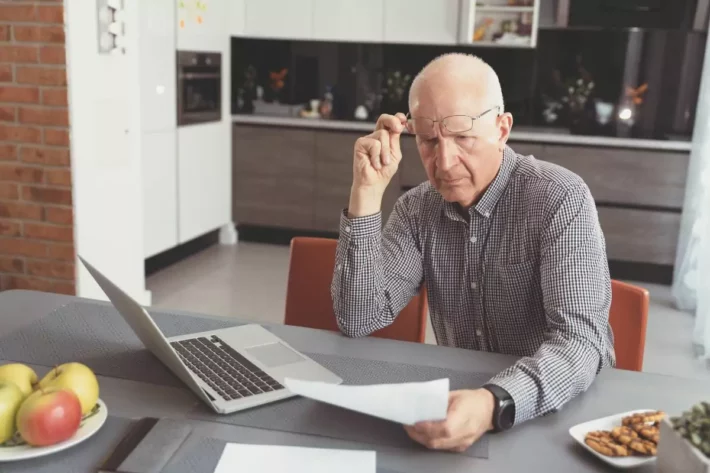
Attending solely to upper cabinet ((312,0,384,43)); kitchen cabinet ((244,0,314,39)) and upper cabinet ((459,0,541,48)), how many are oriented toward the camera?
3

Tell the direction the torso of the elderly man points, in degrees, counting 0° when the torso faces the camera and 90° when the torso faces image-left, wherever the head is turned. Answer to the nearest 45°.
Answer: approximately 45°

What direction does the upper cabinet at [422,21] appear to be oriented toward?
toward the camera

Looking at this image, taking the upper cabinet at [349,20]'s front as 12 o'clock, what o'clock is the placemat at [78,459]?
The placemat is roughly at 12 o'clock from the upper cabinet.

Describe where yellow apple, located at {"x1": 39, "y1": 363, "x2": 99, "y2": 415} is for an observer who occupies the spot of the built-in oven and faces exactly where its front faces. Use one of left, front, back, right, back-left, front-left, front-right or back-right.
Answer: front-right

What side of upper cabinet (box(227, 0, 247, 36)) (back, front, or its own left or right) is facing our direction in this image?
front

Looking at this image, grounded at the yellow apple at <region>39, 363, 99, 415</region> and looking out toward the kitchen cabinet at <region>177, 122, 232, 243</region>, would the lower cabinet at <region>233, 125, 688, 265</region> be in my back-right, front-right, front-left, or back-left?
front-right

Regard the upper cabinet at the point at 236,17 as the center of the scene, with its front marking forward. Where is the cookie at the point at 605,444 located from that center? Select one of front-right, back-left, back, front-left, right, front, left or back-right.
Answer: front

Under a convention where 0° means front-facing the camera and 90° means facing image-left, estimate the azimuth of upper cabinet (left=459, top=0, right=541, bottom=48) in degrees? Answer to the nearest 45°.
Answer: approximately 0°

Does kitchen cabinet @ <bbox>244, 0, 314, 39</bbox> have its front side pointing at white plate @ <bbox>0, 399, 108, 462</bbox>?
yes

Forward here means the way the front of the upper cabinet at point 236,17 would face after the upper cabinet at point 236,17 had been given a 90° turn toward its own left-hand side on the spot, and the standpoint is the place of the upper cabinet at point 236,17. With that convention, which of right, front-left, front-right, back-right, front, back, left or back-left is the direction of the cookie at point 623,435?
right

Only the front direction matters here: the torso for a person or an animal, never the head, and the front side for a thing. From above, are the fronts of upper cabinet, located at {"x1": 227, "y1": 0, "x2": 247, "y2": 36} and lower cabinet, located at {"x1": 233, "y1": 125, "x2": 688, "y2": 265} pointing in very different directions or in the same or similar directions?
same or similar directions

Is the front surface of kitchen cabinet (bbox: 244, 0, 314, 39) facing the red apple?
yes

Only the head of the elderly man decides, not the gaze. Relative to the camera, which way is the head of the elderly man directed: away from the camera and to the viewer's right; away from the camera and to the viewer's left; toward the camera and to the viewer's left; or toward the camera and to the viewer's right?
toward the camera and to the viewer's left

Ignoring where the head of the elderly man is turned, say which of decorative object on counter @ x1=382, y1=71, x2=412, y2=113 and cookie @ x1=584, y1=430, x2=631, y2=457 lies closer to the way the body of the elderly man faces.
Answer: the cookie

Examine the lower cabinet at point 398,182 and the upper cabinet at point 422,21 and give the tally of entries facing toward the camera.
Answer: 2

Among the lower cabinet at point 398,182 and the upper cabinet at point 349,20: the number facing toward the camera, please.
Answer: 2
